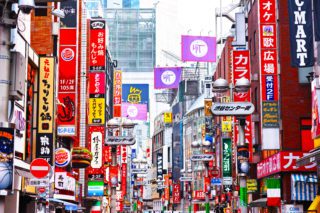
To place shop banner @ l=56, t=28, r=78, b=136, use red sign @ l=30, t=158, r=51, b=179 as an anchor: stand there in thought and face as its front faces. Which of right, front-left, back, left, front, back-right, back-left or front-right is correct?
back

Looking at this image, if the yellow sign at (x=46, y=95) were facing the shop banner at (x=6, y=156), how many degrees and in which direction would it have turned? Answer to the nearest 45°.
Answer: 0° — it already faces it

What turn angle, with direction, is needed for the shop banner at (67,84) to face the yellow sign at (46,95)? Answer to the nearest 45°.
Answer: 0° — it already faces it

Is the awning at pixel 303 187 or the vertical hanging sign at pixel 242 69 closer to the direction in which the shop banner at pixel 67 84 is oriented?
the awning

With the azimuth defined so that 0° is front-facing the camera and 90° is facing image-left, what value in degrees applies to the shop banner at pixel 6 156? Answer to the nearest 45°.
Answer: approximately 0°
